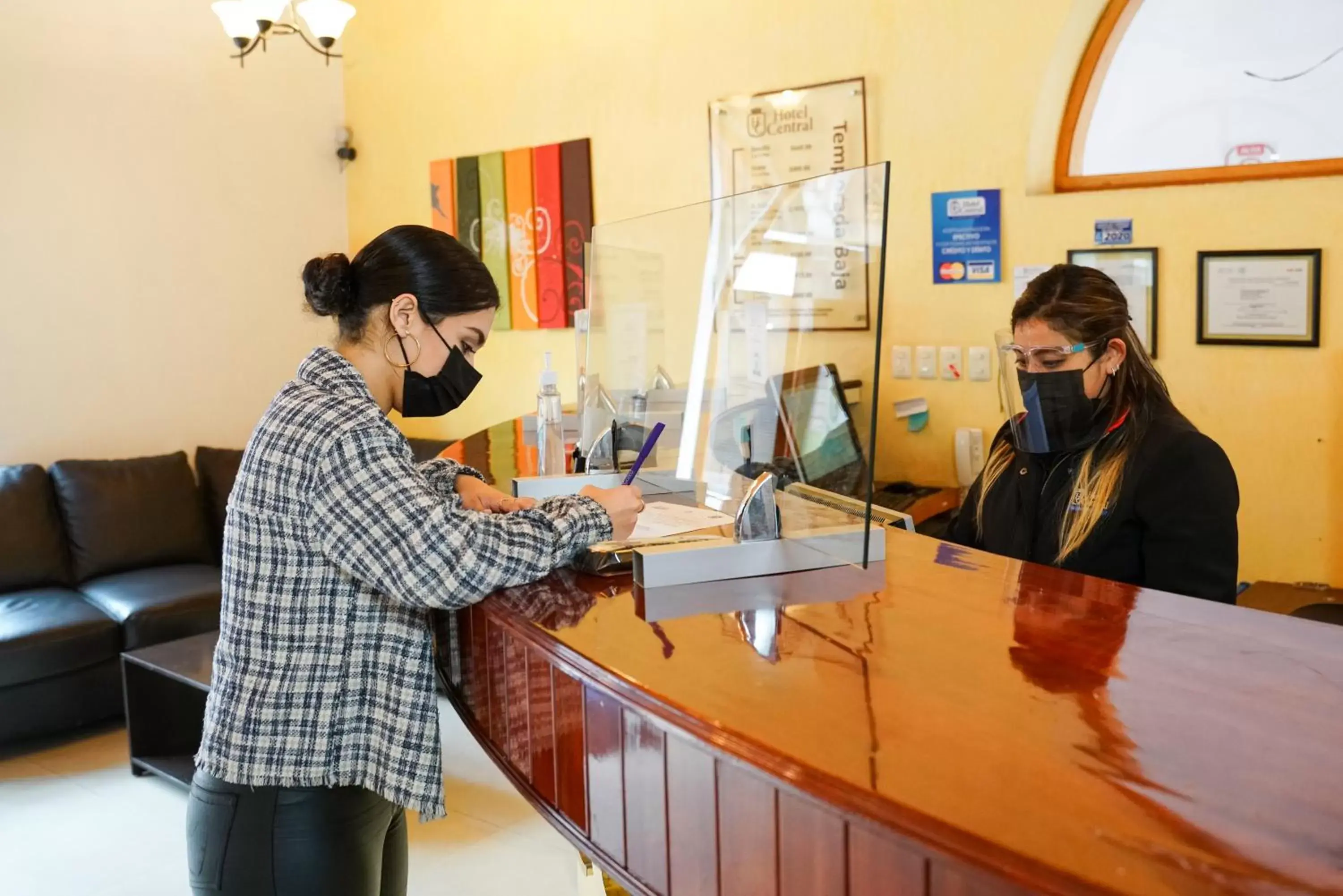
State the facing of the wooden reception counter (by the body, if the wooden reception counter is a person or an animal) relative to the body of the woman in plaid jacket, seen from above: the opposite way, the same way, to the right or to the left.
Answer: the opposite way

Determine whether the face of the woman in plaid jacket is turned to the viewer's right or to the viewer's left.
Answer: to the viewer's right

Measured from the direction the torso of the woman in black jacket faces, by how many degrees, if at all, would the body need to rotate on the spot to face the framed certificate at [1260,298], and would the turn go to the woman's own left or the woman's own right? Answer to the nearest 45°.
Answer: approximately 135° to the woman's own right

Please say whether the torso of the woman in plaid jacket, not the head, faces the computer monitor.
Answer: yes

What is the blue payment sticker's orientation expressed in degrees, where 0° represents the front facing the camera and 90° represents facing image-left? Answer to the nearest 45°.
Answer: approximately 0°

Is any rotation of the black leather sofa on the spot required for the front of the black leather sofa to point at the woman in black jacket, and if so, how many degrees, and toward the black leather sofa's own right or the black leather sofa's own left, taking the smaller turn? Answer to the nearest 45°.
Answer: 0° — it already faces them

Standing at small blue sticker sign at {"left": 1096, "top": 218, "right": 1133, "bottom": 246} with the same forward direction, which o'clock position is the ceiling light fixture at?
The ceiling light fixture is roughly at 3 o'clock from the small blue sticker sign.

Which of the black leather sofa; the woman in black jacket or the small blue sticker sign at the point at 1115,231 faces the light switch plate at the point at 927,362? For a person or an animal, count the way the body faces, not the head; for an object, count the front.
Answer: the black leather sofa

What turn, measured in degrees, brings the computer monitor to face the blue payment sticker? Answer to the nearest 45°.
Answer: approximately 135° to its left
